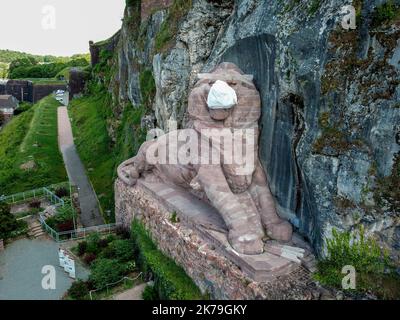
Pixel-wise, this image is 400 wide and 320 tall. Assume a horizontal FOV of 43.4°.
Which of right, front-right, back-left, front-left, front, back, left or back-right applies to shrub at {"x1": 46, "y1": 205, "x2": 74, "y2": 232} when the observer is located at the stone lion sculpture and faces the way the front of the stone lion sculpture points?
back

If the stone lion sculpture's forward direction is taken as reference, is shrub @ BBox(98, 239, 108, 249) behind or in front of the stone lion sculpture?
behind

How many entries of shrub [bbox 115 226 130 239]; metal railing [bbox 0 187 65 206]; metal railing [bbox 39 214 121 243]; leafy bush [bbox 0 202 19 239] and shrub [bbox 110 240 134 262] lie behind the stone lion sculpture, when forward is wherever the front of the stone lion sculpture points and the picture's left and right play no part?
5

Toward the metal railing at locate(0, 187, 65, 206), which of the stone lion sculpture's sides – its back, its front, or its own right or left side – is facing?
back

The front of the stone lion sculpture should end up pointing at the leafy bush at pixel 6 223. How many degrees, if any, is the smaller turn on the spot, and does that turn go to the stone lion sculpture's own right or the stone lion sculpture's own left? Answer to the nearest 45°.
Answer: approximately 180°

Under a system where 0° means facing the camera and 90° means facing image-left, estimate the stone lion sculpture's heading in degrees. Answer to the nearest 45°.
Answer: approximately 315°
